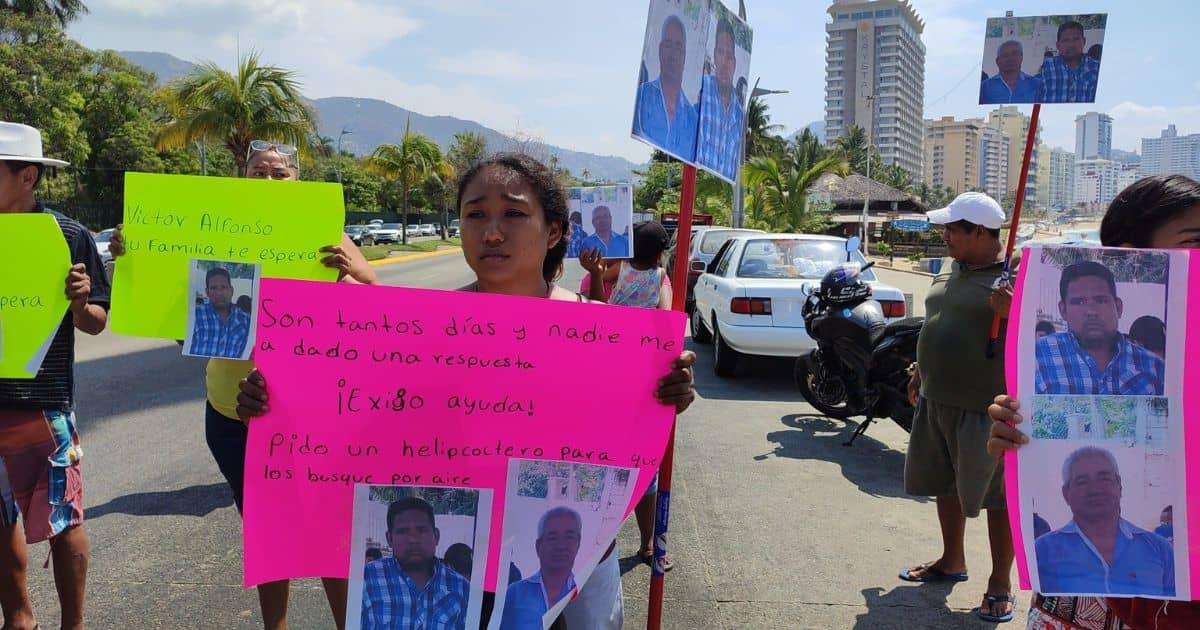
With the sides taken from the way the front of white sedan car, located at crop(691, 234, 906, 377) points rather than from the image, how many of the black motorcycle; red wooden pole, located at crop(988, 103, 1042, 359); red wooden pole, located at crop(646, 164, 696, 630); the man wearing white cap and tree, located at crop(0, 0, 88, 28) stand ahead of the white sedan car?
1

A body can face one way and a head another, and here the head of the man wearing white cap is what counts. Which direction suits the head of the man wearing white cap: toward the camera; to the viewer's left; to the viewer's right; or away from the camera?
to the viewer's left

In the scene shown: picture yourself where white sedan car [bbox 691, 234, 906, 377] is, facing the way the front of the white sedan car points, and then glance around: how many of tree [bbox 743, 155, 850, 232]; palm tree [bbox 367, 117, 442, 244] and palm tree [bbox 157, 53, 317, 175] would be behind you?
0

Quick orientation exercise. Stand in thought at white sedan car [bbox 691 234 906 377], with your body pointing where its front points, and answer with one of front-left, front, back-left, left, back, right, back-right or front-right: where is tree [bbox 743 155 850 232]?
front-right

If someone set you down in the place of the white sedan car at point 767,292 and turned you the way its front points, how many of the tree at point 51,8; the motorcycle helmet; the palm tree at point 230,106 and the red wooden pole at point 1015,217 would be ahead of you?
2

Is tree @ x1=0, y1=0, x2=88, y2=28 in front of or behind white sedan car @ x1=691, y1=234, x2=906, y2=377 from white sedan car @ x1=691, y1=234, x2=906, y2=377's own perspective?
in front

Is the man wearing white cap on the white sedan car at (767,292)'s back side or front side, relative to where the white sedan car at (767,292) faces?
on the back side

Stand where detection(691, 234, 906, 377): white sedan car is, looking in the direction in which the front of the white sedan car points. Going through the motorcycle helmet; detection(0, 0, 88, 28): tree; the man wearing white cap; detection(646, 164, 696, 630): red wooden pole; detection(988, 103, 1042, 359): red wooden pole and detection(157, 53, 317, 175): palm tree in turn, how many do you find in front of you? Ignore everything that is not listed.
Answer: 2

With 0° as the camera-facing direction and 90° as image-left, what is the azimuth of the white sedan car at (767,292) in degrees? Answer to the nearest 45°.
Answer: approximately 135°

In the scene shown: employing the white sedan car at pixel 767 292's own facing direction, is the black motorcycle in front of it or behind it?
behind

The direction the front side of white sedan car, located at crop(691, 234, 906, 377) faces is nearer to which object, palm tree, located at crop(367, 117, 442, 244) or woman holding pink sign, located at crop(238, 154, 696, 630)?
the palm tree

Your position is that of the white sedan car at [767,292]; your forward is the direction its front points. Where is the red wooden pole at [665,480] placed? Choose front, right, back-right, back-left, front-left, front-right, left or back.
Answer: back-left

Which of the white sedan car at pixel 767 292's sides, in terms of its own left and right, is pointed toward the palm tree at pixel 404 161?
front

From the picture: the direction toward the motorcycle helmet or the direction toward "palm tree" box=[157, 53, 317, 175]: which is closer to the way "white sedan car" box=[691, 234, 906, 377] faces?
the palm tree

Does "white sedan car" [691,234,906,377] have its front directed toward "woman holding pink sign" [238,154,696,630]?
no

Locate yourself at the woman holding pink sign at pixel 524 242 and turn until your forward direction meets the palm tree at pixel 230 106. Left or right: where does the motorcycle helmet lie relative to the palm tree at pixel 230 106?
right
